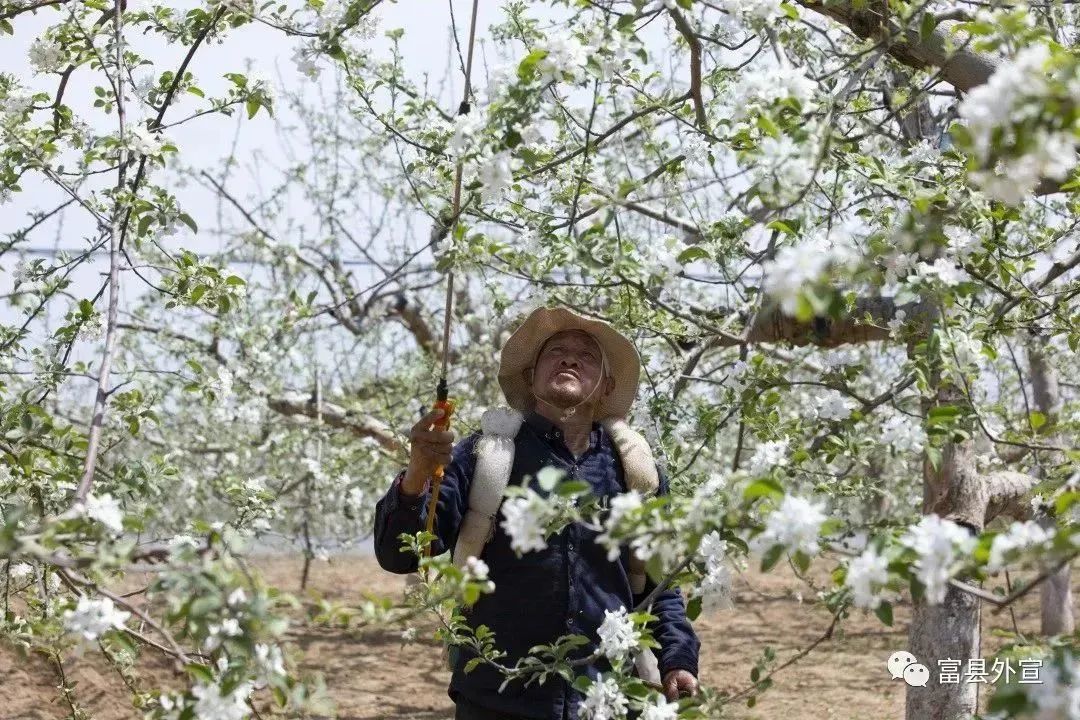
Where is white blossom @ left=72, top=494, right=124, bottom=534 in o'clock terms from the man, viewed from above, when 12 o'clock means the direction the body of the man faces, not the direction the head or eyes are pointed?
The white blossom is roughly at 1 o'clock from the man.

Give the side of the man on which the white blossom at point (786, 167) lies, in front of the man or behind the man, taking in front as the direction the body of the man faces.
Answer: in front

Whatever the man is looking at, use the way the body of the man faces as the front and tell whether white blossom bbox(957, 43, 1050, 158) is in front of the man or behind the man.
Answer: in front

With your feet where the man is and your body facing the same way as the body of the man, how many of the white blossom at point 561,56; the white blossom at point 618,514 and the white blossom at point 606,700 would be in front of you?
3

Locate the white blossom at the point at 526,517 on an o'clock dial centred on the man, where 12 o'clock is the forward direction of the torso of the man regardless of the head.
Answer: The white blossom is roughly at 12 o'clock from the man.

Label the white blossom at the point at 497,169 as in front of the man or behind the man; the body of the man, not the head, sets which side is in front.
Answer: in front

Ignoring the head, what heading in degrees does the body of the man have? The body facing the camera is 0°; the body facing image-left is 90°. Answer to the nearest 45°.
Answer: approximately 0°
